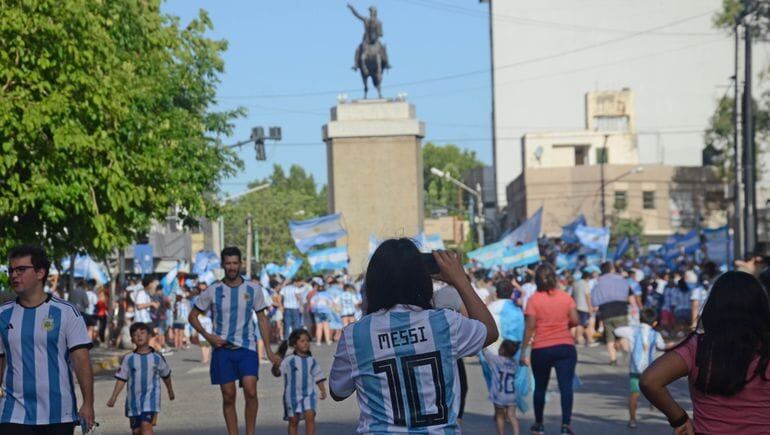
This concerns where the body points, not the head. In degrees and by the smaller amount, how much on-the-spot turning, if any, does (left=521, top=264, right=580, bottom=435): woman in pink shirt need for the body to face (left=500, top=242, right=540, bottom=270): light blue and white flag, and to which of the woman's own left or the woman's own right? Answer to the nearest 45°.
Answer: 0° — they already face it

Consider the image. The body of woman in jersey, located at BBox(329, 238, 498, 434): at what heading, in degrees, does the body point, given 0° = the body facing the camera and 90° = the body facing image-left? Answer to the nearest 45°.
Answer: approximately 180°

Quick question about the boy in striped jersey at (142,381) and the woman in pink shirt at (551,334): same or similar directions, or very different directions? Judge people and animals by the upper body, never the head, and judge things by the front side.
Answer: very different directions

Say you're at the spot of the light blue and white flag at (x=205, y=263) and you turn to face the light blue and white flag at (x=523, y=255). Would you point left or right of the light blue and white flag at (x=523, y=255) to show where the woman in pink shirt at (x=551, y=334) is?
right

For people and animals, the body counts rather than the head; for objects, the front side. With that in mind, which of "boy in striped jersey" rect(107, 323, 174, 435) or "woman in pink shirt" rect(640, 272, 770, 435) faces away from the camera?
the woman in pink shirt

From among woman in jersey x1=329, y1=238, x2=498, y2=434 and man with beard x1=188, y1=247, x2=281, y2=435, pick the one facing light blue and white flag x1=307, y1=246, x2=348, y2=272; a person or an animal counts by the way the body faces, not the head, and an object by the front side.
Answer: the woman in jersey

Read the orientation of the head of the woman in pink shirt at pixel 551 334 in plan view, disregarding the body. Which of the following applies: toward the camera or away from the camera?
away from the camera

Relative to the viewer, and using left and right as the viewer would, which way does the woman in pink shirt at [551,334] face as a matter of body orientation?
facing away from the viewer

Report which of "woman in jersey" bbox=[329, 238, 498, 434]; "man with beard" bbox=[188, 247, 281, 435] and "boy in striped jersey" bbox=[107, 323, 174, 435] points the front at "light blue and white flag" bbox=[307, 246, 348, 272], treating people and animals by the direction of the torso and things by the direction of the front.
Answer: the woman in jersey

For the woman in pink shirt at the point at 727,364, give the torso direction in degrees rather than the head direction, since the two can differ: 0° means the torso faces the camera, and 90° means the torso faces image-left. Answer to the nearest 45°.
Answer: approximately 180°

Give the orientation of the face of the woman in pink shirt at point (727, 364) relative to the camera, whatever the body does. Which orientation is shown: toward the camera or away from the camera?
away from the camera
